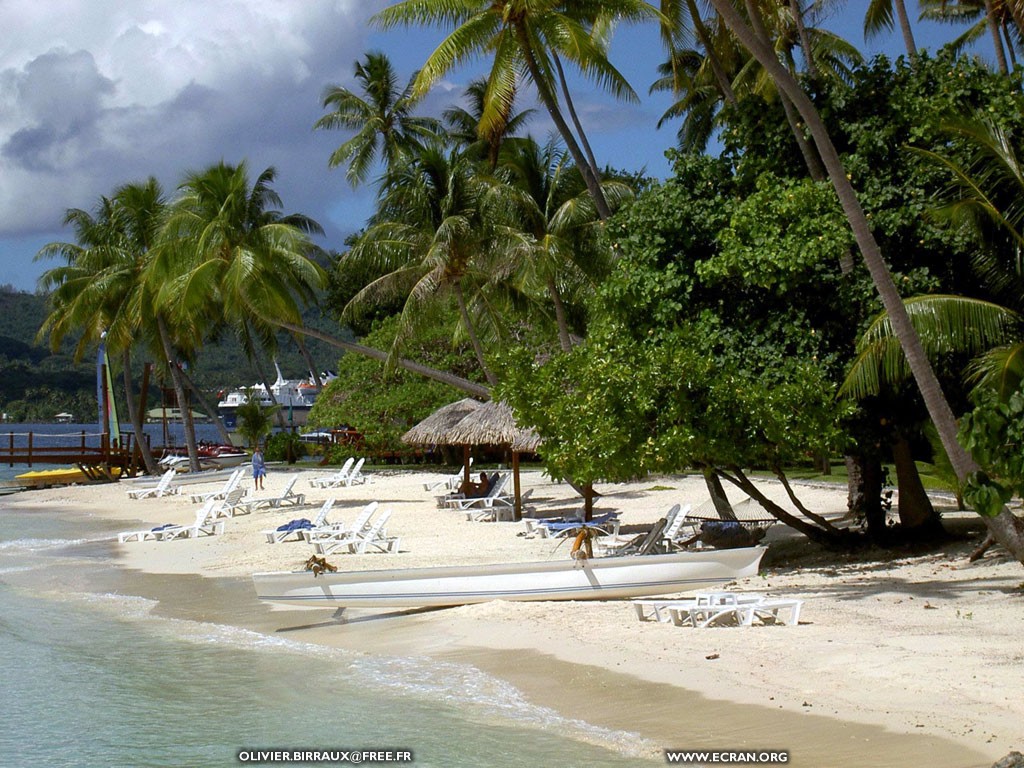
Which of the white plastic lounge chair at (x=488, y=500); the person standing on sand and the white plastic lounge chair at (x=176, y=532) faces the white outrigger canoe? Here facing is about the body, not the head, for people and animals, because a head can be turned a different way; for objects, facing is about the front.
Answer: the person standing on sand

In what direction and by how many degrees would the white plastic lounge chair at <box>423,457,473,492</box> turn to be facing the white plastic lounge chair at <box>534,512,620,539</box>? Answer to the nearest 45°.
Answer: approximately 90° to its left

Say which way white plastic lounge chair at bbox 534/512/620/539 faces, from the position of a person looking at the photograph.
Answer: facing to the left of the viewer

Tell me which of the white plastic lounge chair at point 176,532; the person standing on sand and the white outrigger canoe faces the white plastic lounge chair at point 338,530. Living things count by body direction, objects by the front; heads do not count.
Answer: the person standing on sand

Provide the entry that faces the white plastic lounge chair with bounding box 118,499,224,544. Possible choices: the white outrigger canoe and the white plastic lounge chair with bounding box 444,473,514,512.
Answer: the white plastic lounge chair with bounding box 444,473,514,512

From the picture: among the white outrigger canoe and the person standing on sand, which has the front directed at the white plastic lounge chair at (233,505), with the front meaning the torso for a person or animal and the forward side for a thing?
the person standing on sand

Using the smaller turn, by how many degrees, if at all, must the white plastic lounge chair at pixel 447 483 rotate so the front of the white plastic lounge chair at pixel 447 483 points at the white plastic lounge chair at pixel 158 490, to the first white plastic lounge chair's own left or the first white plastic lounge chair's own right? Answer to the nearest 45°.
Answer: approximately 45° to the first white plastic lounge chair's own right

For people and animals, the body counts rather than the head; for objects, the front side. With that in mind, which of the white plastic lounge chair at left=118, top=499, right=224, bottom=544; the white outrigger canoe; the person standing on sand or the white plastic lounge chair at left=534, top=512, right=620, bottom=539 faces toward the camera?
the person standing on sand

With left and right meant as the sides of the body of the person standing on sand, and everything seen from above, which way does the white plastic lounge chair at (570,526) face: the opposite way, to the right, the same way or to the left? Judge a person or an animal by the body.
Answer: to the right

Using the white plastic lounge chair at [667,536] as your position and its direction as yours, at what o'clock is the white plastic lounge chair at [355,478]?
the white plastic lounge chair at [355,478] is roughly at 2 o'clock from the white plastic lounge chair at [667,536].

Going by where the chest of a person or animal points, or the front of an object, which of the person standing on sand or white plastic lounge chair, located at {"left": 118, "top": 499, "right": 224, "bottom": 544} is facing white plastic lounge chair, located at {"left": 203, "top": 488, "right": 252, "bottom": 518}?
the person standing on sand

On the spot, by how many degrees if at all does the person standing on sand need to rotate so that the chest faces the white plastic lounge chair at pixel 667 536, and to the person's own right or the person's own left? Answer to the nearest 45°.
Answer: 0° — they already face it

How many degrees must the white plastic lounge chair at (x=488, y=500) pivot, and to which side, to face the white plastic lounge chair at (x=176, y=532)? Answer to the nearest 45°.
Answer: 0° — it already faces it
